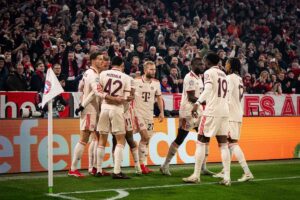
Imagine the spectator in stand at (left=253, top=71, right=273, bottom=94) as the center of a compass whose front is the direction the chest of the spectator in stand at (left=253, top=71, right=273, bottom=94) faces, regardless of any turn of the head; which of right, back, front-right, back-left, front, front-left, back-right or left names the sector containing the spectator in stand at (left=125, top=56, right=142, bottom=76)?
front-right

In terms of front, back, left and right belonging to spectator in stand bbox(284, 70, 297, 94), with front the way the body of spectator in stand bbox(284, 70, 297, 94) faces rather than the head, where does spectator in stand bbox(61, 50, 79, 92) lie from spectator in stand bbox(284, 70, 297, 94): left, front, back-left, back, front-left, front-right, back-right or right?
front-right

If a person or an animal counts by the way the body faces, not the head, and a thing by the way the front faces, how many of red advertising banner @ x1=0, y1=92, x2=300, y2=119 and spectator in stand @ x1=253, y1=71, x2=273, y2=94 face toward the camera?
2

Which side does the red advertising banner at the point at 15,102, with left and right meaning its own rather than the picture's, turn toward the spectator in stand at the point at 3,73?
back

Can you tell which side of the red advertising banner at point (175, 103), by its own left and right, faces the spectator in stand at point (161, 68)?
back

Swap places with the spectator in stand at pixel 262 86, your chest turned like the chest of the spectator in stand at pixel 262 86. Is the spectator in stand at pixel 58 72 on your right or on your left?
on your right

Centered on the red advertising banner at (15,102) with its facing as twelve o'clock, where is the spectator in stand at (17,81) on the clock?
The spectator in stand is roughly at 6 o'clock from the red advertising banner.

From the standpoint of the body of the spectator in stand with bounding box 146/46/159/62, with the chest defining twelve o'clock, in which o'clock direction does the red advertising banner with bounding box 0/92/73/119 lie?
The red advertising banner is roughly at 1 o'clock from the spectator in stand.

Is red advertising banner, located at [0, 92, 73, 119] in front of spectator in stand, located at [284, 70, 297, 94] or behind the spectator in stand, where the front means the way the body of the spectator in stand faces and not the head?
in front

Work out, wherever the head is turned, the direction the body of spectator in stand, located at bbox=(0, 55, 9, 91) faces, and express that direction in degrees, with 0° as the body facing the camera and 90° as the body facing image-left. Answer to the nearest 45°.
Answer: approximately 0°

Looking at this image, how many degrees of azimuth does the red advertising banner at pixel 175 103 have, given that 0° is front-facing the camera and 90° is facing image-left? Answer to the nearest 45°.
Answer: approximately 0°
